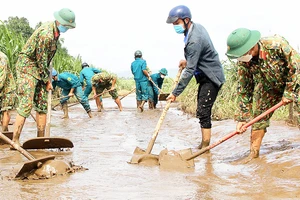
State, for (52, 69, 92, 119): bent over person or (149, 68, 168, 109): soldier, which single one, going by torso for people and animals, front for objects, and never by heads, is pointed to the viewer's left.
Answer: the bent over person

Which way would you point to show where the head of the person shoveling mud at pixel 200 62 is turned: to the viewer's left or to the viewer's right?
to the viewer's left

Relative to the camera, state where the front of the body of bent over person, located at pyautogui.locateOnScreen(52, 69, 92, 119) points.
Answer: to the viewer's left

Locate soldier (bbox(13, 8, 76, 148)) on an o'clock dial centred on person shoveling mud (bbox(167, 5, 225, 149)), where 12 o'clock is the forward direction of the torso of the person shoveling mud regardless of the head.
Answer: The soldier is roughly at 12 o'clock from the person shoveling mud.

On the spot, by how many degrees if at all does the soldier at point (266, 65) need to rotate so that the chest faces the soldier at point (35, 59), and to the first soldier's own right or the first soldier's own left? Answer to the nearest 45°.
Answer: approximately 45° to the first soldier's own right

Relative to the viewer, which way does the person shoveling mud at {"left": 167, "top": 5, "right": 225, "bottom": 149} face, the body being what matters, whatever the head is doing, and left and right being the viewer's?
facing to the left of the viewer

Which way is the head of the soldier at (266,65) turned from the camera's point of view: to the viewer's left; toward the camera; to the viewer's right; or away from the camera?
to the viewer's left
